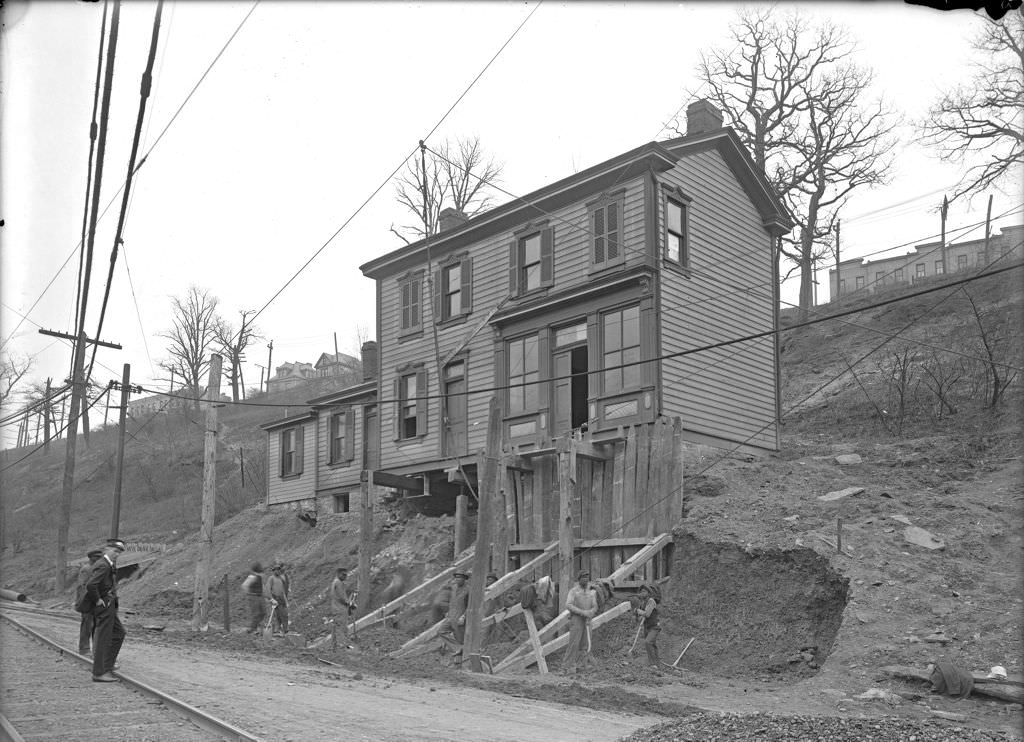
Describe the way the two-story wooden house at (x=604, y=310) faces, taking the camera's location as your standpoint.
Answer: facing the viewer and to the left of the viewer

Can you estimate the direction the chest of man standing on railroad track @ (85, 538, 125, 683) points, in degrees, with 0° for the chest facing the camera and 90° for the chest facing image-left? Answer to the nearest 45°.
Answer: approximately 270°

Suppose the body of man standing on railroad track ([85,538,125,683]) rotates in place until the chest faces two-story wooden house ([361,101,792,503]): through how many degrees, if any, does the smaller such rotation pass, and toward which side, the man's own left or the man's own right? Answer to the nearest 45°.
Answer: approximately 45° to the man's own left

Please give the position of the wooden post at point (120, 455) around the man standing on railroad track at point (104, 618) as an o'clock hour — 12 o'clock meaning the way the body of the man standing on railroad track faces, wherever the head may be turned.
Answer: The wooden post is roughly at 9 o'clock from the man standing on railroad track.

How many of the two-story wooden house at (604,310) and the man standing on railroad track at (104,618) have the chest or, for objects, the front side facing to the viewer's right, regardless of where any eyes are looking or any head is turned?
1

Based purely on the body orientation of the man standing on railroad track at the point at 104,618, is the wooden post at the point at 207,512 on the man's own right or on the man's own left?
on the man's own left

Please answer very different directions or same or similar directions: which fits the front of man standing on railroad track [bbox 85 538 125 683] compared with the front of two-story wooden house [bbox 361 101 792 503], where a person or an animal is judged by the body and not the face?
very different directions

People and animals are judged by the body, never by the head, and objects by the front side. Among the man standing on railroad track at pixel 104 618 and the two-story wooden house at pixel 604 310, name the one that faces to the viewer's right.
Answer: the man standing on railroad track

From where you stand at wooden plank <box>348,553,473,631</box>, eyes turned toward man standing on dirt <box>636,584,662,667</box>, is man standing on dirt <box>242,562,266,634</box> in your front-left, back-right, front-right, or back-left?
back-right

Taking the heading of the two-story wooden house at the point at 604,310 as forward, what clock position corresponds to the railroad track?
The railroad track is roughly at 11 o'clock from the two-story wooden house.

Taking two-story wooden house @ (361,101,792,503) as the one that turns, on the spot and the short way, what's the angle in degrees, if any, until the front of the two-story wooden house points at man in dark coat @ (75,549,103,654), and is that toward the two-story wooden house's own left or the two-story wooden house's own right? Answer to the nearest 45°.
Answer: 0° — it already faces them

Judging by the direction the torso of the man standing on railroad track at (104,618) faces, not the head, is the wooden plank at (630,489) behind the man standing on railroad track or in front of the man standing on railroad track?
in front
